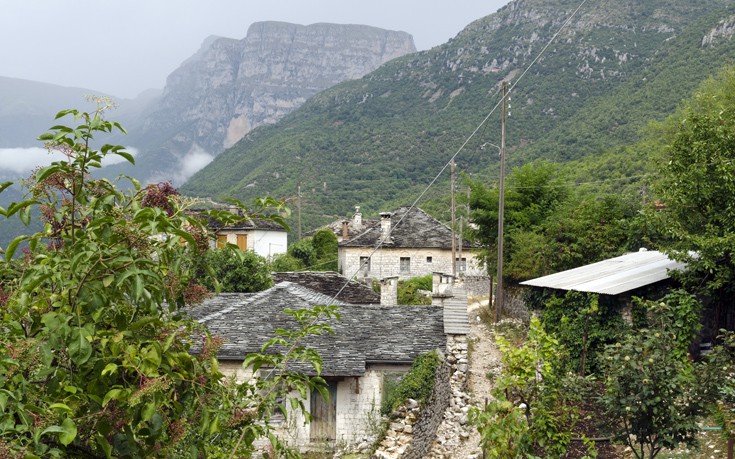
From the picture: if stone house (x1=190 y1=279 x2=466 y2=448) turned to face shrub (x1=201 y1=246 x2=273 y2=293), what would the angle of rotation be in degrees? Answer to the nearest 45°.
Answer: approximately 180°

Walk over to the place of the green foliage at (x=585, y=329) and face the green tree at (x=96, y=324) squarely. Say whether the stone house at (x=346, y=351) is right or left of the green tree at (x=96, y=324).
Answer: right

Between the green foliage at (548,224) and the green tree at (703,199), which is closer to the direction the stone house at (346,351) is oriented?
the green tree

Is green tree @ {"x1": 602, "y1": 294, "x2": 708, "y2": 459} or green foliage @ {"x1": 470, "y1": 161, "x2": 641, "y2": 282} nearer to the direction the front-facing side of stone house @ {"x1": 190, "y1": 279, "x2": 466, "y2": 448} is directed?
the green tree

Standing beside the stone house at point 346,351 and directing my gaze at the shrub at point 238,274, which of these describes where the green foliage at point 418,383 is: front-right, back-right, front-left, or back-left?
back-right

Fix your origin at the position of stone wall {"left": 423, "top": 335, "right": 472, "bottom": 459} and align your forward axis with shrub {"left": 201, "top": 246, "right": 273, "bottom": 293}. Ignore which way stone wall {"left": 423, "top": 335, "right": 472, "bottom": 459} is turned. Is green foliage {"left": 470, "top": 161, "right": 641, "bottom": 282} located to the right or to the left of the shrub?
right

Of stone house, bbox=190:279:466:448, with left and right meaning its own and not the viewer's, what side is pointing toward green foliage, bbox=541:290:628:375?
left

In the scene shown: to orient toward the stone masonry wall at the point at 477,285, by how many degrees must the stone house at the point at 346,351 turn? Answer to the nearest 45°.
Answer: approximately 180°

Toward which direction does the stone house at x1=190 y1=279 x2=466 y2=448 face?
toward the camera

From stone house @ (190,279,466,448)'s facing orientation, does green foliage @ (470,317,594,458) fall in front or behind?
in front

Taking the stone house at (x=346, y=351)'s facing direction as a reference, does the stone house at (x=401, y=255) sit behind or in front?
behind
